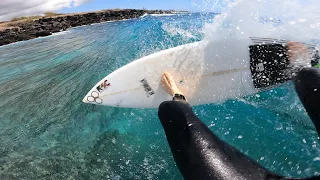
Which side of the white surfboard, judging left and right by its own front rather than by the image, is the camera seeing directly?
left
